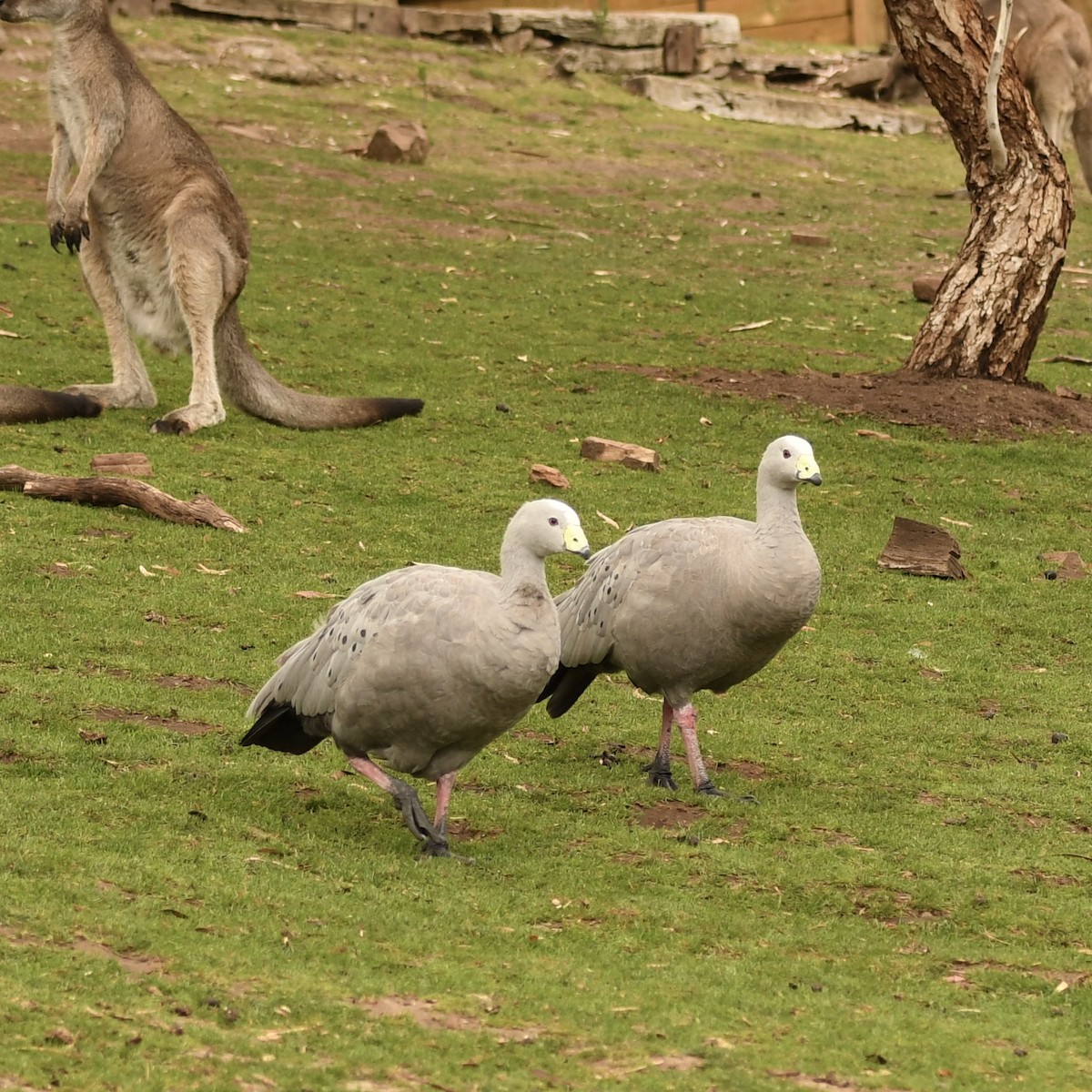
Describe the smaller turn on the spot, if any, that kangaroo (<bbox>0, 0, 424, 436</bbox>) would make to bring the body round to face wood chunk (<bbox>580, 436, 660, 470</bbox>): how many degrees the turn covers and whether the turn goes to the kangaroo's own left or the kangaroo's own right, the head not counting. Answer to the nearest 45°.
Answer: approximately 135° to the kangaroo's own left

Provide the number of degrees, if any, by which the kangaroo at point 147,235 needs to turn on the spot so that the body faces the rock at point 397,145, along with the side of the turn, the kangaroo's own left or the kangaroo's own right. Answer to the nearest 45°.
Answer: approximately 90° to the kangaroo's own right

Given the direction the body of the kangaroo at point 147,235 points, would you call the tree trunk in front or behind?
behind

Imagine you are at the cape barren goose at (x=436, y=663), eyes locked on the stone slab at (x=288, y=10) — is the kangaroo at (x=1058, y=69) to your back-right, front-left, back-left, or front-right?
front-right

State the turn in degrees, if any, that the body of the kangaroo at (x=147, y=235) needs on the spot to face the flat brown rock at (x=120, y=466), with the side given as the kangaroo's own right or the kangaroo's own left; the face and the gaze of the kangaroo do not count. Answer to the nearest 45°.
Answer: approximately 90° to the kangaroo's own left

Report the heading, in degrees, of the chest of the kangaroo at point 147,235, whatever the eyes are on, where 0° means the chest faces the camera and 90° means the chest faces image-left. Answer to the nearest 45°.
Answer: approximately 90°

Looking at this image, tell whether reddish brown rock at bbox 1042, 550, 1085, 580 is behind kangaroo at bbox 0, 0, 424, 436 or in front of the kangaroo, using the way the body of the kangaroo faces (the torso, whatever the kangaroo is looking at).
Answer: behind

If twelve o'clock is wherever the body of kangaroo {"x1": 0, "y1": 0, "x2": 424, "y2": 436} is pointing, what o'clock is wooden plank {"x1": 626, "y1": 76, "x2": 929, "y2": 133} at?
The wooden plank is roughly at 4 o'clock from the kangaroo.

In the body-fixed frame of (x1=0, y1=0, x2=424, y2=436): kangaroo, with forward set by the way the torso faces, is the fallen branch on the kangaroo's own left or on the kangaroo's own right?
on the kangaroo's own left

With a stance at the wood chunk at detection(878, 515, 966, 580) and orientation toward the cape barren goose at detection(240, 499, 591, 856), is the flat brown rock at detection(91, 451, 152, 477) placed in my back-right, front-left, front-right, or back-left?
front-right

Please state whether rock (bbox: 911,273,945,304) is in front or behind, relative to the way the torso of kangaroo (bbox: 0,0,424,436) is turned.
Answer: behind

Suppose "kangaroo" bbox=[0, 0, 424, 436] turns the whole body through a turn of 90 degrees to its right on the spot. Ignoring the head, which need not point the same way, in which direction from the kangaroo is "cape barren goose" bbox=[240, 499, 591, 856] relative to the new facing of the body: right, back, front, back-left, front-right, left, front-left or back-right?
back

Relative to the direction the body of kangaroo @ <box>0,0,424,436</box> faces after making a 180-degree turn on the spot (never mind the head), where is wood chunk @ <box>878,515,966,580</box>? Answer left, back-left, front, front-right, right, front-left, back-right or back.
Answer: front-right
